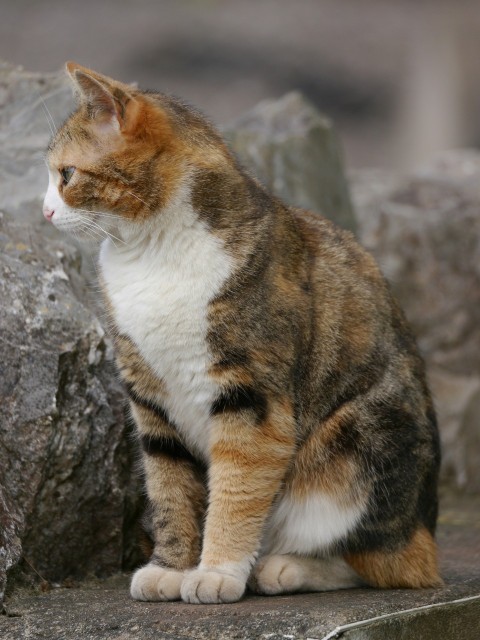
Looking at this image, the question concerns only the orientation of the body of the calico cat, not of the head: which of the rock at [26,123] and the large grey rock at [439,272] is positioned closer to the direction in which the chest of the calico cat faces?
the rock

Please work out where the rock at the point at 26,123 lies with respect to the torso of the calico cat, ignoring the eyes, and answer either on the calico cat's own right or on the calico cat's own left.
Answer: on the calico cat's own right

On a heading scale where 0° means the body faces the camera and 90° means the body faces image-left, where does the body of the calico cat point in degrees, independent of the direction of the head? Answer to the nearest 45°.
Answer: approximately 45°

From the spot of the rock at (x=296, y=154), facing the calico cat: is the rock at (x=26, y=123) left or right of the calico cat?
right

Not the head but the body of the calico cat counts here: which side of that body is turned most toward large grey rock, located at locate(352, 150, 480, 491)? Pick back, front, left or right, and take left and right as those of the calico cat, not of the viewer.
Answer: back

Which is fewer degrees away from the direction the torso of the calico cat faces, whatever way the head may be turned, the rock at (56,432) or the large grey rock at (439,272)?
the rock

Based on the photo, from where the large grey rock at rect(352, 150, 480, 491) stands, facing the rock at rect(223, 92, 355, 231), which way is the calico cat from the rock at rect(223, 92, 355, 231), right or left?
left

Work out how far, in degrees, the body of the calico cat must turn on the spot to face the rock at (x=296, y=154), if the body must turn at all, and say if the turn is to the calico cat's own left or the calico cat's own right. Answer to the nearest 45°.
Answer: approximately 135° to the calico cat's own right
